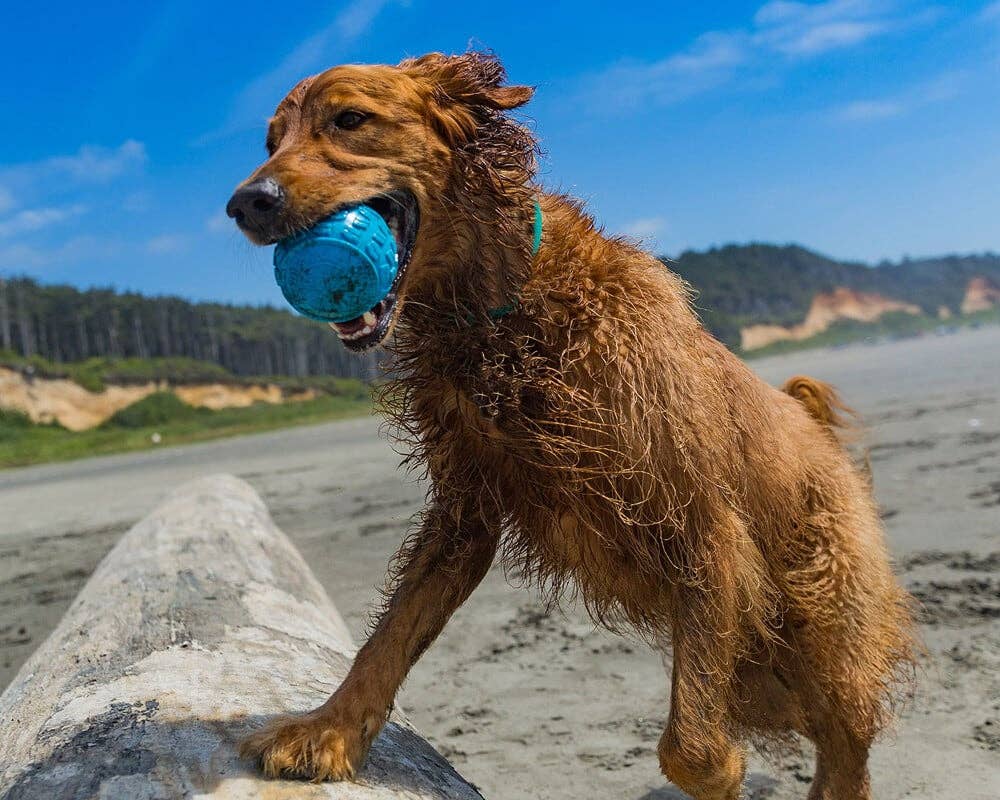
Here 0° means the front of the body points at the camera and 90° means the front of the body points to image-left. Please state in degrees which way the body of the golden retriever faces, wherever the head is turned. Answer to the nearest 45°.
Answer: approximately 45°
